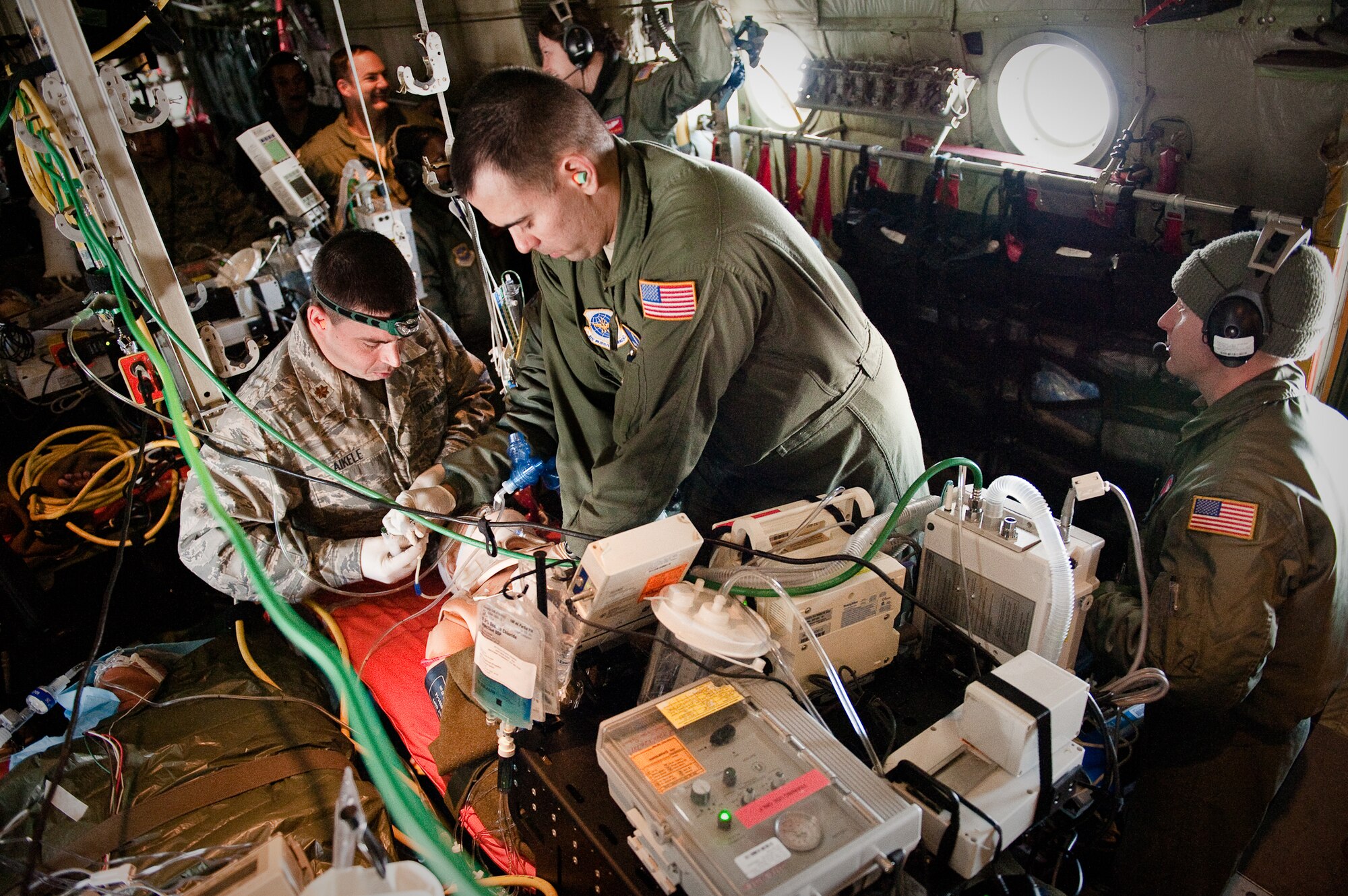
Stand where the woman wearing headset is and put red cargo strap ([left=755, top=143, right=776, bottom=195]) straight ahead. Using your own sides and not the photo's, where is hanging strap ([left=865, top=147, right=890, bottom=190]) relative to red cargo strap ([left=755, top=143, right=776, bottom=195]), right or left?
right

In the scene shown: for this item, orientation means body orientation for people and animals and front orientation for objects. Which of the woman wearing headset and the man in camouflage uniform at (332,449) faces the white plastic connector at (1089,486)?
the man in camouflage uniform

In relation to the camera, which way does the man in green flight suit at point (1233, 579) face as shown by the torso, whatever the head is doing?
to the viewer's left

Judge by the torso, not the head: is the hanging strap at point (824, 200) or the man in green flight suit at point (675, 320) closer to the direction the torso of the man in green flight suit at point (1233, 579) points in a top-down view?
the man in green flight suit

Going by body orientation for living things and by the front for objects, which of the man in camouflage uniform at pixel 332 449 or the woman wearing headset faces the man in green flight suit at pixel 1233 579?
the man in camouflage uniform

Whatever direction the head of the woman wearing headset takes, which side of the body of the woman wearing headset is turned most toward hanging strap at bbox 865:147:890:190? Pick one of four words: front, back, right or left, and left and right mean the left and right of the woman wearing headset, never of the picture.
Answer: back

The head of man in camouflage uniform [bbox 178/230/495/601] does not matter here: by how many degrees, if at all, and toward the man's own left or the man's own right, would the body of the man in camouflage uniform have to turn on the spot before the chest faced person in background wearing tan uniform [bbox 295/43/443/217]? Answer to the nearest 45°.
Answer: approximately 135° to the man's own left

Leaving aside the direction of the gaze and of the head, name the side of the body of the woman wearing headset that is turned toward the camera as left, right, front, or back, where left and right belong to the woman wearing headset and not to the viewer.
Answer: left

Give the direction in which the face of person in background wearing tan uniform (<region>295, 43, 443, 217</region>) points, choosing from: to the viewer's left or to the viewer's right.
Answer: to the viewer's right

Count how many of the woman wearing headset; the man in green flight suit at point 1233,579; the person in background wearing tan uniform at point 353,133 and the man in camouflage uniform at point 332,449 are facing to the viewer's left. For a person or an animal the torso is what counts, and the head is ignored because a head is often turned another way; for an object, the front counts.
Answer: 2

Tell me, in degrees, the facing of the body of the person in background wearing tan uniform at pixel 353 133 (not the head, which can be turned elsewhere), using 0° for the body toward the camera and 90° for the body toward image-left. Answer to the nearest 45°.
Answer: approximately 315°

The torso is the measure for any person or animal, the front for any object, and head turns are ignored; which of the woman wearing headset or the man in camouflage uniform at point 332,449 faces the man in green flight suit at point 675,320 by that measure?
the man in camouflage uniform
